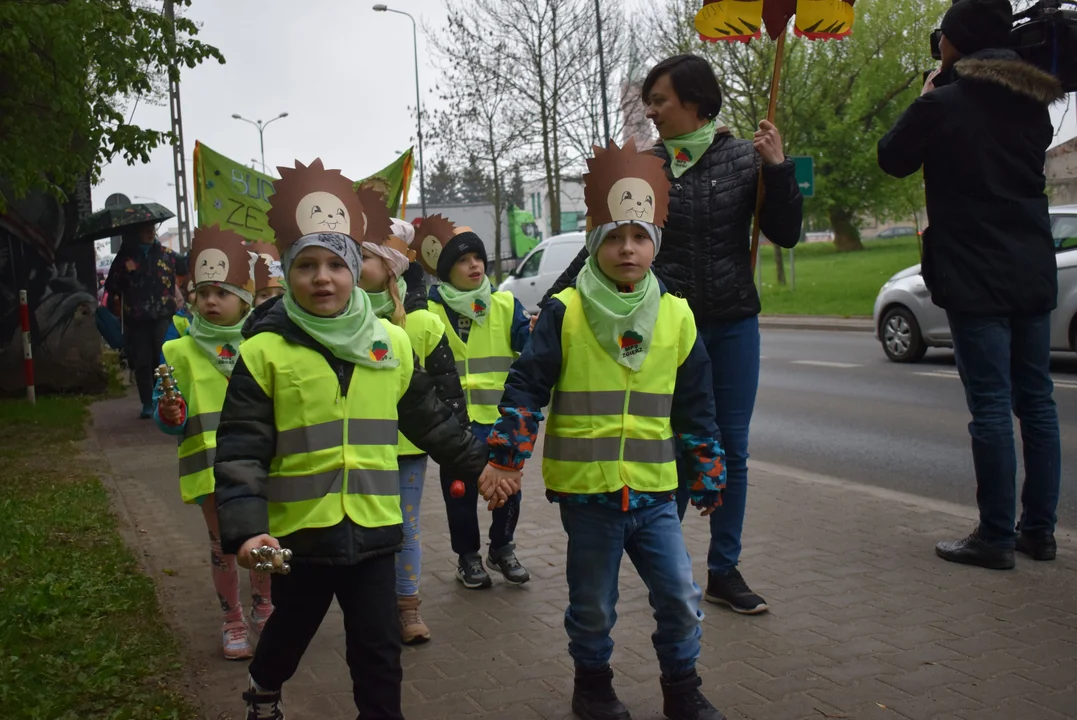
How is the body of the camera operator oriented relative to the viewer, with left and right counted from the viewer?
facing away from the viewer and to the left of the viewer

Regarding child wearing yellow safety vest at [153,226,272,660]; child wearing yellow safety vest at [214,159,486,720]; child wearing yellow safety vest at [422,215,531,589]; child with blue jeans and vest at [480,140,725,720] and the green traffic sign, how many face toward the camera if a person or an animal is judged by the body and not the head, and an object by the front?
5

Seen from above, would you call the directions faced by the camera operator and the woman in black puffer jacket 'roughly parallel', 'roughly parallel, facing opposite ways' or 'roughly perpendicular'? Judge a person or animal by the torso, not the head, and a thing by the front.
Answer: roughly perpendicular

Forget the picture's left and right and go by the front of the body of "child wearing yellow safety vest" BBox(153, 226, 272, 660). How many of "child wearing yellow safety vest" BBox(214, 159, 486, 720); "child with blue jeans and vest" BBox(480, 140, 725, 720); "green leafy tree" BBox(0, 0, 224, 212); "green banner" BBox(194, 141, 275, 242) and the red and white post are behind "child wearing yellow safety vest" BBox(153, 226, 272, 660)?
3

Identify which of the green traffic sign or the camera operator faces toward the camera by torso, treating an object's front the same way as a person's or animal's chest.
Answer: the green traffic sign

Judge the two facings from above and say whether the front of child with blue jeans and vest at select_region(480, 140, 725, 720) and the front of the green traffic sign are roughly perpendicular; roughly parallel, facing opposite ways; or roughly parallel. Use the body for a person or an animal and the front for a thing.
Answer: roughly parallel

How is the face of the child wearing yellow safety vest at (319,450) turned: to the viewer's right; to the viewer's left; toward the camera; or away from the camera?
toward the camera

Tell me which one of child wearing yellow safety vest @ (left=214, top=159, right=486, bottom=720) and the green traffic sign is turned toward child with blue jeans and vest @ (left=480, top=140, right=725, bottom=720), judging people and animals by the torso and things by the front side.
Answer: the green traffic sign

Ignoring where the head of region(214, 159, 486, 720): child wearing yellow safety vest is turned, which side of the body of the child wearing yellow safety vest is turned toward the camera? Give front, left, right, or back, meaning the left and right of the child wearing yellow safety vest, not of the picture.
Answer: front

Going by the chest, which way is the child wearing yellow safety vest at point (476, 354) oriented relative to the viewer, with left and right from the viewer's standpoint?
facing the viewer

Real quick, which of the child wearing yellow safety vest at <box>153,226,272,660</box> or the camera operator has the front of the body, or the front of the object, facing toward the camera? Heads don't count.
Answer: the child wearing yellow safety vest

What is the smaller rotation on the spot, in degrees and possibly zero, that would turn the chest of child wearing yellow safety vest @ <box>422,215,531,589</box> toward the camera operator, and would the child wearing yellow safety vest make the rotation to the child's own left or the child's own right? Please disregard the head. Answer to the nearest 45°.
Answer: approximately 90° to the child's own left

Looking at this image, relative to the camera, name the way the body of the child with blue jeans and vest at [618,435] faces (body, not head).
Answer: toward the camera

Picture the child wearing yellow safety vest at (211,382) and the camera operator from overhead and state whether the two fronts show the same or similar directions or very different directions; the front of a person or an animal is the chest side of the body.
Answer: very different directions

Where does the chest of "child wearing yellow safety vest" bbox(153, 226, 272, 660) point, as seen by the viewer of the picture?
toward the camera

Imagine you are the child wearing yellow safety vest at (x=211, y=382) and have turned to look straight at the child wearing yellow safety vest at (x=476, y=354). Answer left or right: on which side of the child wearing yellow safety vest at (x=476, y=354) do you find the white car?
left

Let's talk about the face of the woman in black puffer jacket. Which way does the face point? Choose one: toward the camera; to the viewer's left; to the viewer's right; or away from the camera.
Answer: to the viewer's left

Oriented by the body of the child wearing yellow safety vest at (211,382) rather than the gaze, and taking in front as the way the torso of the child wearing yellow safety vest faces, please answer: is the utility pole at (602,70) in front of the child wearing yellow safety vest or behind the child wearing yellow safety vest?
behind
